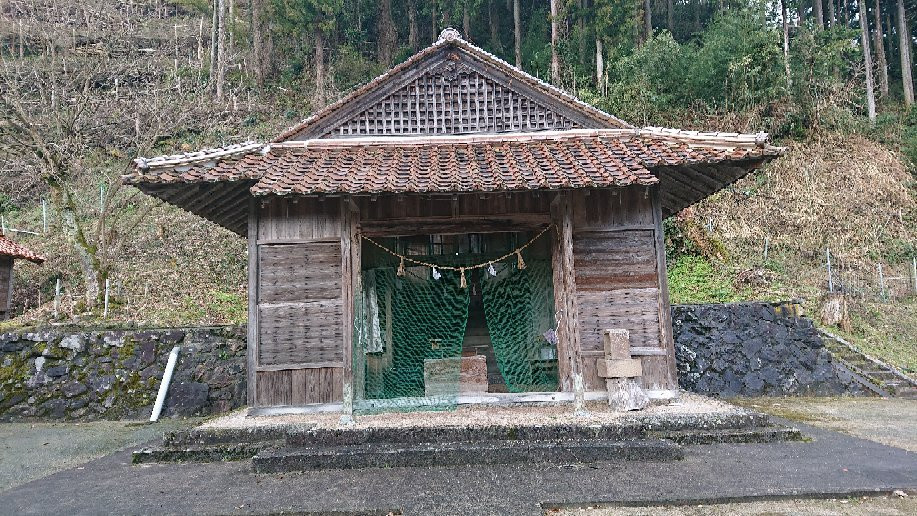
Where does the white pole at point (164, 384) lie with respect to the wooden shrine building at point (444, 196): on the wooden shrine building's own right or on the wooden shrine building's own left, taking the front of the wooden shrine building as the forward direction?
on the wooden shrine building's own right

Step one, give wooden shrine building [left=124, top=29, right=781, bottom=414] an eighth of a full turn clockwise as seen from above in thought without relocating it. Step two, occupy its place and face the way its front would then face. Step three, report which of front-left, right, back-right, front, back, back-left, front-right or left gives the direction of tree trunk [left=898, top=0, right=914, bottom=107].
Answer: back

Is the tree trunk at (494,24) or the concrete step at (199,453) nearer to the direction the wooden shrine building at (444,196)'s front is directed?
the concrete step

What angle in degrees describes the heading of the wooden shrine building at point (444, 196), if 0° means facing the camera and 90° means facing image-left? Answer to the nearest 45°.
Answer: approximately 0°

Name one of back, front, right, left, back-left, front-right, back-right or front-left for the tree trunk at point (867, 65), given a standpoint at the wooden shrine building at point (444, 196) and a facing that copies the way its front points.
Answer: back-left

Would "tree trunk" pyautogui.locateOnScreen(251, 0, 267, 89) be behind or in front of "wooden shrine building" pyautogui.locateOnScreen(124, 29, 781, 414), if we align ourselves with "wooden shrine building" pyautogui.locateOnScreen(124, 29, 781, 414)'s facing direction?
behind

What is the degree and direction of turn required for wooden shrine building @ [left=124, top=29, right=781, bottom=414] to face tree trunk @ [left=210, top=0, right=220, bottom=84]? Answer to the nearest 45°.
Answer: approximately 135° to its right

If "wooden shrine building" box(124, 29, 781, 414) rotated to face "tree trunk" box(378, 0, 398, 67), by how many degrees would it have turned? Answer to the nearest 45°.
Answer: approximately 180°
